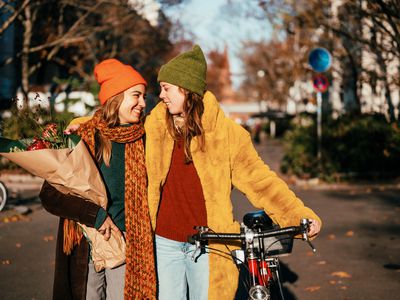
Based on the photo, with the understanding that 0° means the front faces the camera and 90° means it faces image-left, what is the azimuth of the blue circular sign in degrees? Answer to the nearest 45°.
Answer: approximately 0°

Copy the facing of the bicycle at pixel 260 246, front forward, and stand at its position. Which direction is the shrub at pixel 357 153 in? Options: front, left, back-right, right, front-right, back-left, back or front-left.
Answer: back

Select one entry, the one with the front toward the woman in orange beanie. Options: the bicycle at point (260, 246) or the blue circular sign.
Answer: the blue circular sign

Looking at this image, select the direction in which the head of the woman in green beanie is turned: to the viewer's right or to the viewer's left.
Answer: to the viewer's left

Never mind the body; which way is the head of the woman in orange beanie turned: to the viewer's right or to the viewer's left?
to the viewer's right

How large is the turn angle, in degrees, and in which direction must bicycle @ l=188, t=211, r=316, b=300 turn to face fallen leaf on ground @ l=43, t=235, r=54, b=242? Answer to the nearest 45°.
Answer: approximately 135° to its right

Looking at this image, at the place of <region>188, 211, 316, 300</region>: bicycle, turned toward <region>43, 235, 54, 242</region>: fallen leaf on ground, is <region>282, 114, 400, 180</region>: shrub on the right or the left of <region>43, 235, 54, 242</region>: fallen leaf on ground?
right

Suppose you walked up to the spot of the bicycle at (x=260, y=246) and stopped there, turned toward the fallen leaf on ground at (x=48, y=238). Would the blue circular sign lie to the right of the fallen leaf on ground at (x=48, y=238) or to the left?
right

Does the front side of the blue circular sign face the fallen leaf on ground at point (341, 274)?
yes

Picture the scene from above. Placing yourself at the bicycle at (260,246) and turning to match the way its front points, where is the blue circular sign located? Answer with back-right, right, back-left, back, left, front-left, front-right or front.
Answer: back

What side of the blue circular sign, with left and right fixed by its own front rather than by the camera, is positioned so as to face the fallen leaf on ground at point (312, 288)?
front

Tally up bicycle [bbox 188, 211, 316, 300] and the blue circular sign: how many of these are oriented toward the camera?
2

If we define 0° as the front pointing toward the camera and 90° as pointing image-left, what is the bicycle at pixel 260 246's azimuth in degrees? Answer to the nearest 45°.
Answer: approximately 0°
